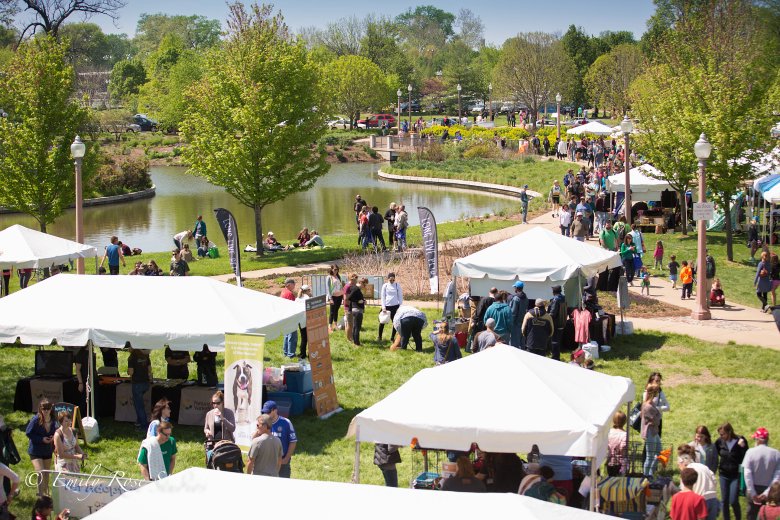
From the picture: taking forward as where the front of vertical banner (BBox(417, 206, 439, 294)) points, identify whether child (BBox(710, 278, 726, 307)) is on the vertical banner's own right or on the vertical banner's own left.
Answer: on the vertical banner's own left

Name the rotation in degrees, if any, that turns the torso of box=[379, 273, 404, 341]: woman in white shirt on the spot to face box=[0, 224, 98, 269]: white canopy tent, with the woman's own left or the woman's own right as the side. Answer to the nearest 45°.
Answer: approximately 135° to the woman's own right

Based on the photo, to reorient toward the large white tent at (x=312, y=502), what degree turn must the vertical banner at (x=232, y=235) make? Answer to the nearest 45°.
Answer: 0° — it already faces it

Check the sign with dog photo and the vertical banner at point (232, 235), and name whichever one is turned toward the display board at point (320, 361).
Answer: the vertical banner

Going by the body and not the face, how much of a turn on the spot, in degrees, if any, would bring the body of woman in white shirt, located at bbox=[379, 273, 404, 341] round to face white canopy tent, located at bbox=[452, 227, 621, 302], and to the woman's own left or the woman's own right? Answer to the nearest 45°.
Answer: approximately 90° to the woman's own left

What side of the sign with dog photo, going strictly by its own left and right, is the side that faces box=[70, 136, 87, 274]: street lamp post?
back

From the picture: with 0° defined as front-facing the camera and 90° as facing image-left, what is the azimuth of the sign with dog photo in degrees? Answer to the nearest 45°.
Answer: approximately 0°

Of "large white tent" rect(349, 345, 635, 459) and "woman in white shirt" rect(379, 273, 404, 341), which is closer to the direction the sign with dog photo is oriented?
the large white tent

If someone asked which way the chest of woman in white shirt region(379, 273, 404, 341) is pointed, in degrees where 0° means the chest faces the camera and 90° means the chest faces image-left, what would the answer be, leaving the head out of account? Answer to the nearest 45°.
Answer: approximately 0°

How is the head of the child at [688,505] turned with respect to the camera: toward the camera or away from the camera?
away from the camera

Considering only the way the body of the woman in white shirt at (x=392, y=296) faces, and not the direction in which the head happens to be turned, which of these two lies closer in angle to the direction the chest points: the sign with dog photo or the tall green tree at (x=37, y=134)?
the sign with dog photo

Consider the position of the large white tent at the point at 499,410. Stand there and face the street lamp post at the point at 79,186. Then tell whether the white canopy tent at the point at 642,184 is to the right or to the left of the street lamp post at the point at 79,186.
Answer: right

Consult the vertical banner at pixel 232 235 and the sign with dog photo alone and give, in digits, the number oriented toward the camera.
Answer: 2

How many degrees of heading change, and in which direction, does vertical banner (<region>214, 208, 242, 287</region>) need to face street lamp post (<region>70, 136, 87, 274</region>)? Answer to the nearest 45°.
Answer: approximately 90° to its right

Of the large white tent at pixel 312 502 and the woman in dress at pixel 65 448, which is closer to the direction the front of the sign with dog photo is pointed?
the large white tent
